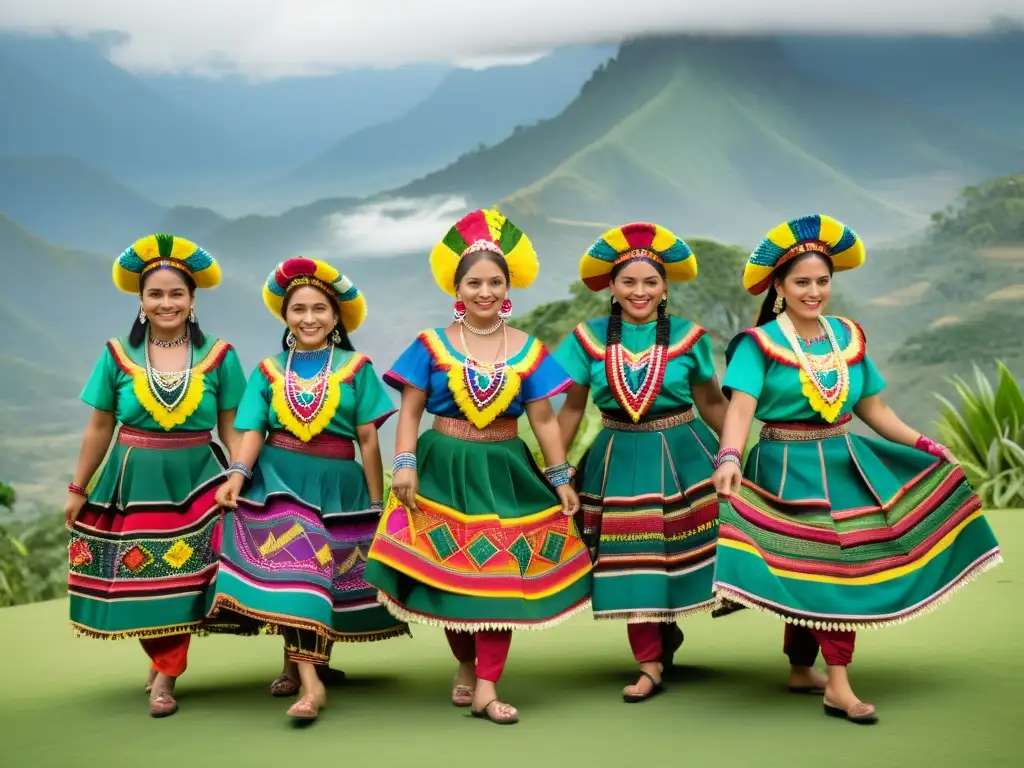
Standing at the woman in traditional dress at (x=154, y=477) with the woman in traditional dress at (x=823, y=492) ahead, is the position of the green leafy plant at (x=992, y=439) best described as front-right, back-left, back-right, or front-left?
front-left

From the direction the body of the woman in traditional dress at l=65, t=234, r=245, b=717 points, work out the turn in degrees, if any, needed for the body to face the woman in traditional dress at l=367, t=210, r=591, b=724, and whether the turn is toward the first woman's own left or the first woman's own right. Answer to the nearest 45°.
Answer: approximately 45° to the first woman's own left

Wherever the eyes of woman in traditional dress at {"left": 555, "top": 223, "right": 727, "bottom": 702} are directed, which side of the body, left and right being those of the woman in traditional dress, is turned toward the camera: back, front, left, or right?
front

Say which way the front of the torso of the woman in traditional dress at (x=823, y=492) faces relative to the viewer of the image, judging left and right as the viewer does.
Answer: facing the viewer and to the right of the viewer

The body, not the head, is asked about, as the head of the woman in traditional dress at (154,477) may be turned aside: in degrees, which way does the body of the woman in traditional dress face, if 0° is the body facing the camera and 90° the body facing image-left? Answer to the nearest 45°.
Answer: approximately 0°

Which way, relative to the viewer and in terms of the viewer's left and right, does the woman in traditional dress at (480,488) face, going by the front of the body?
facing the viewer

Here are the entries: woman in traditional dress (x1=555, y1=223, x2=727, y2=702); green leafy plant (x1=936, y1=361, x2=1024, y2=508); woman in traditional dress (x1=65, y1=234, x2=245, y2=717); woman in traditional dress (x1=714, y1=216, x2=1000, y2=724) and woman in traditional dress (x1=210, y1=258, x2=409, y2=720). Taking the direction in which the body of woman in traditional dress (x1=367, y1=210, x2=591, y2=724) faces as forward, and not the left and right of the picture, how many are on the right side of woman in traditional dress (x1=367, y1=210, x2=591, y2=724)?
2

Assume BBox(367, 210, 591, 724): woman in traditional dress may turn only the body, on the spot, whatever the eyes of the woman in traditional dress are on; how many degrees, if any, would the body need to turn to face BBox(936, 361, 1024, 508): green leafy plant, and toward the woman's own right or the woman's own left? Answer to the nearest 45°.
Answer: approximately 135° to the woman's own left

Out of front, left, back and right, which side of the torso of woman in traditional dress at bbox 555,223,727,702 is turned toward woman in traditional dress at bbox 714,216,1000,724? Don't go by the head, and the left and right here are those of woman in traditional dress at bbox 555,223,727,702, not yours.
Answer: left

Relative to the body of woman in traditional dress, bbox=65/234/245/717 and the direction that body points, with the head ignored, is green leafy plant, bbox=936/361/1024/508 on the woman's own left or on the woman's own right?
on the woman's own left
